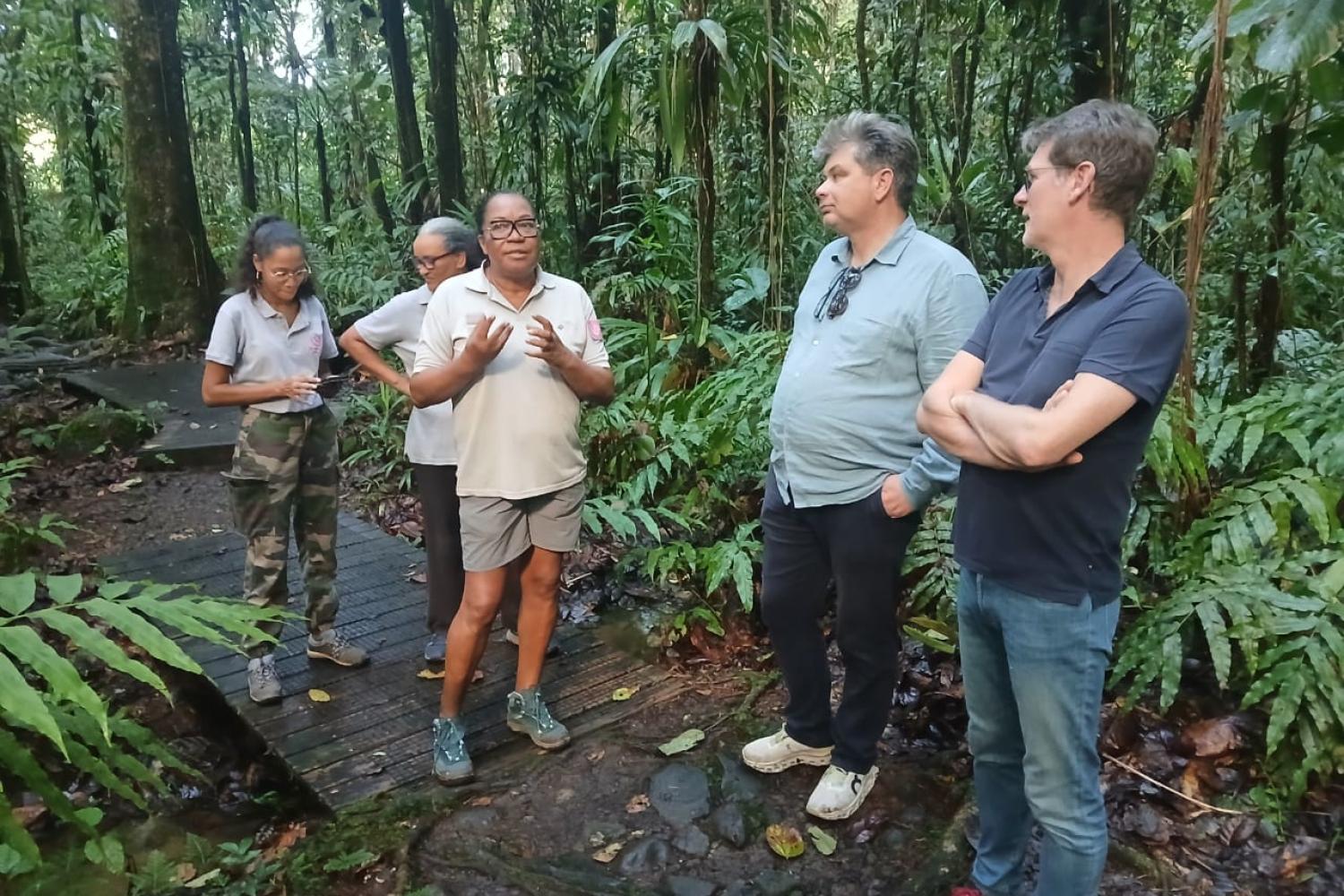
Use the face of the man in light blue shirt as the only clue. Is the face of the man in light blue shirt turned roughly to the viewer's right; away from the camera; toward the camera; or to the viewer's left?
to the viewer's left

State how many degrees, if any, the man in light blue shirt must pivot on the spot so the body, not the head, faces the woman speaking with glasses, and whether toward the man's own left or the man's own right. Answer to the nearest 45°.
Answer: approximately 45° to the man's own right

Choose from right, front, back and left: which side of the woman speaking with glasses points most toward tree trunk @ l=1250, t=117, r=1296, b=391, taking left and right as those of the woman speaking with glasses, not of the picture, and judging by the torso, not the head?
left

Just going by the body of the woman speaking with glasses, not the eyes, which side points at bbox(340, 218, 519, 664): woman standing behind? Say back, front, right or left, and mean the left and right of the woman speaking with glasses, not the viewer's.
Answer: back

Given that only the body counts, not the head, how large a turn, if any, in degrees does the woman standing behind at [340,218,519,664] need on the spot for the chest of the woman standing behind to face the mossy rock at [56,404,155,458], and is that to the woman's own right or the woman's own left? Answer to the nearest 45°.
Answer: approximately 90° to the woman's own right

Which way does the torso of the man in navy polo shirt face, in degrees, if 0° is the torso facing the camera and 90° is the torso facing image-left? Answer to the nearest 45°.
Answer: approximately 45°

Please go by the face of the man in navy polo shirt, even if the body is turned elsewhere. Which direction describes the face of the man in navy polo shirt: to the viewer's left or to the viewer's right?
to the viewer's left

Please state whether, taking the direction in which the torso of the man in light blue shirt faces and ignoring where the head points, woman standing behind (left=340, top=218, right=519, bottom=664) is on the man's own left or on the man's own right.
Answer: on the man's own right
